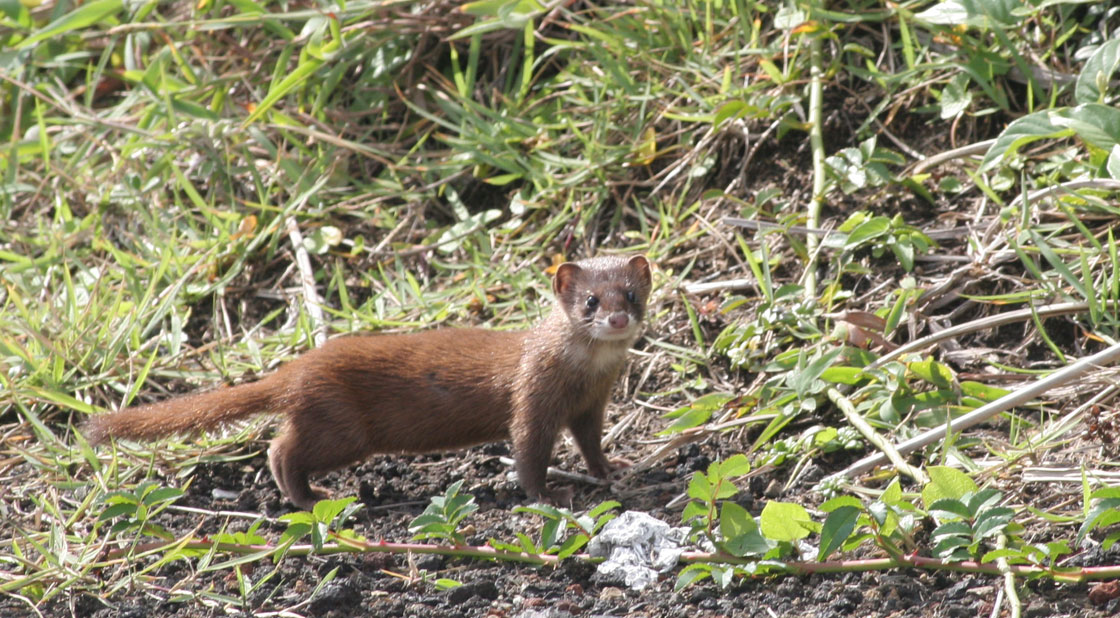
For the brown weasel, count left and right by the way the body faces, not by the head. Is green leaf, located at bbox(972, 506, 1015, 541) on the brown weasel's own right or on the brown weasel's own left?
on the brown weasel's own right

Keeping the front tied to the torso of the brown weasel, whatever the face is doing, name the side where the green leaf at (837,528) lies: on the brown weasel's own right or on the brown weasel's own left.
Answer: on the brown weasel's own right

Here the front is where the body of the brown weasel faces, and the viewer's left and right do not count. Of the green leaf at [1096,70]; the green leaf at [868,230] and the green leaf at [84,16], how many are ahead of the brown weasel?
2

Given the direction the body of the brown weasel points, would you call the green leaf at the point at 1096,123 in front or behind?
in front

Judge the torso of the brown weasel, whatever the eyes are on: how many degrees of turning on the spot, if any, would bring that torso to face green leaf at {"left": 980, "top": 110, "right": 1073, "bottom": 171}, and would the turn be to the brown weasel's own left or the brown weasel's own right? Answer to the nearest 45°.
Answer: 0° — it already faces it

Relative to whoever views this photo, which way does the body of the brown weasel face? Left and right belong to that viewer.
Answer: facing to the right of the viewer

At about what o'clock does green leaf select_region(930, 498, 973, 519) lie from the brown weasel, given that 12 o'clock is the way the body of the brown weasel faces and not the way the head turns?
The green leaf is roughly at 2 o'clock from the brown weasel.

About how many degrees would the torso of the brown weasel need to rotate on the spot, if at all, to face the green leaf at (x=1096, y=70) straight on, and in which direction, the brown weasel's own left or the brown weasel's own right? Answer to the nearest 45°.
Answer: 0° — it already faces it

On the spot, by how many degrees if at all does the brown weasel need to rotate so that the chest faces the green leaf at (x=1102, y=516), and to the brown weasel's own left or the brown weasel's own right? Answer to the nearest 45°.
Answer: approximately 45° to the brown weasel's own right
